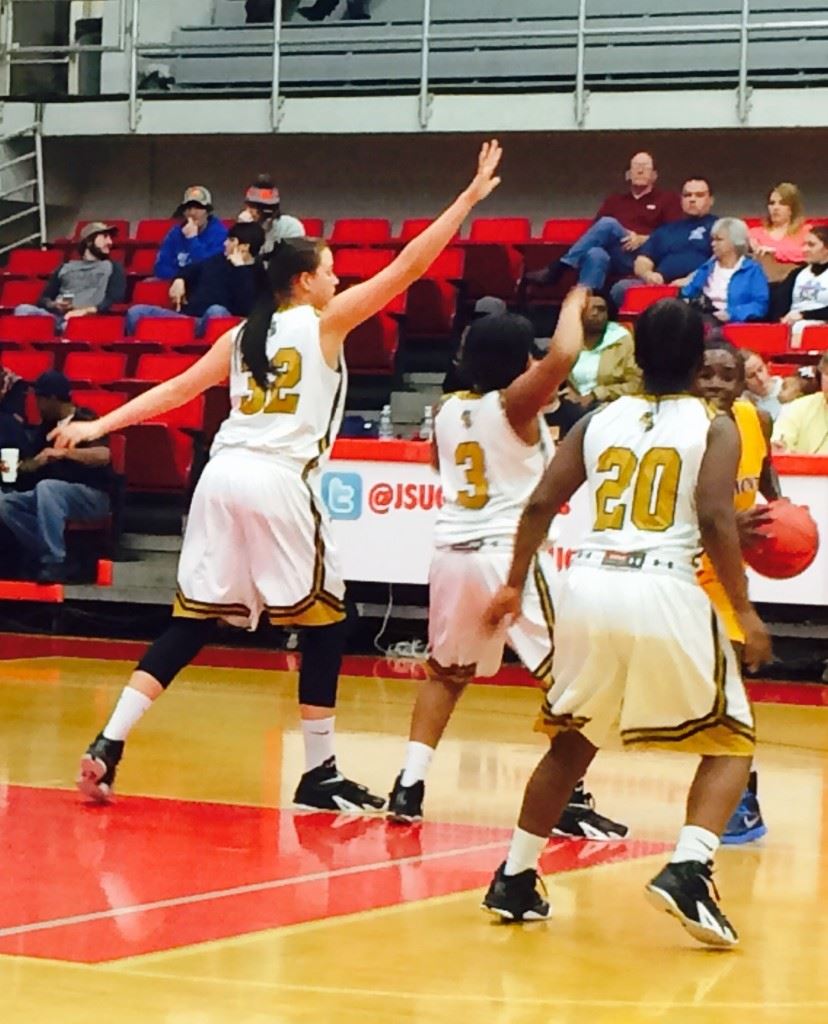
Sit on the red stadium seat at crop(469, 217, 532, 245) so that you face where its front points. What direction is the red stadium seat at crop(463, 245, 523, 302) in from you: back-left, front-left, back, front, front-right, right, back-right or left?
front

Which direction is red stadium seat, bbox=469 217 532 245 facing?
toward the camera

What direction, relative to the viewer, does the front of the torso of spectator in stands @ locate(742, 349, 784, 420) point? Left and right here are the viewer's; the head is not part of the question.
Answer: facing the viewer

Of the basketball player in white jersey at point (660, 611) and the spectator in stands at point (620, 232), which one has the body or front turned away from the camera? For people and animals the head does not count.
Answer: the basketball player in white jersey

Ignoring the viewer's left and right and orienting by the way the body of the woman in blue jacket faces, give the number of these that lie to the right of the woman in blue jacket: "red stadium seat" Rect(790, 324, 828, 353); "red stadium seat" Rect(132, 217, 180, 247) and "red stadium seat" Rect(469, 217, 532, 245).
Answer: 2

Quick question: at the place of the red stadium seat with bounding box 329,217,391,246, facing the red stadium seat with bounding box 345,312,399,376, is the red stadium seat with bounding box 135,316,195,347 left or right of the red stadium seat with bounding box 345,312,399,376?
right

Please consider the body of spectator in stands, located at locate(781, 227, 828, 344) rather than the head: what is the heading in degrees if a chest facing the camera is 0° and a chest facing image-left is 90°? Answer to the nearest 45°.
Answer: approximately 45°

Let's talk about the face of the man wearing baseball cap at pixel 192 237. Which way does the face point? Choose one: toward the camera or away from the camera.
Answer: toward the camera

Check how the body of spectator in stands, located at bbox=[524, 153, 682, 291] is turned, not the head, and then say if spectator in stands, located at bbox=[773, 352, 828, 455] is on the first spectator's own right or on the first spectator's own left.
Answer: on the first spectator's own left

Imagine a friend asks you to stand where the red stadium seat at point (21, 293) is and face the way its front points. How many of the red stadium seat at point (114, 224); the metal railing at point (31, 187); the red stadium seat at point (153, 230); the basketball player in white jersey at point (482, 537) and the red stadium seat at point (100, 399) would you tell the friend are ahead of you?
2

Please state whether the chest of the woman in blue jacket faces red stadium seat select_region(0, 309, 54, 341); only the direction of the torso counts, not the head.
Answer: no

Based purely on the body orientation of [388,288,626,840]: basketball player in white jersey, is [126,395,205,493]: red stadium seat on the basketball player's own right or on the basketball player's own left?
on the basketball player's own left

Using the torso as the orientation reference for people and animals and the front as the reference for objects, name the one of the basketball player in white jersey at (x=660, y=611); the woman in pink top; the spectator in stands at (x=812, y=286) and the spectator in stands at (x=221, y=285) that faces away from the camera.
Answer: the basketball player in white jersey

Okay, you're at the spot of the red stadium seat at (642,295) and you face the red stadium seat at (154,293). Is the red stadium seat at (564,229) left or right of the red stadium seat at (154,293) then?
right

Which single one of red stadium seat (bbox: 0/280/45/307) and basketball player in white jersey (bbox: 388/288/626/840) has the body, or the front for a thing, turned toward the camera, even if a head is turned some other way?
the red stadium seat

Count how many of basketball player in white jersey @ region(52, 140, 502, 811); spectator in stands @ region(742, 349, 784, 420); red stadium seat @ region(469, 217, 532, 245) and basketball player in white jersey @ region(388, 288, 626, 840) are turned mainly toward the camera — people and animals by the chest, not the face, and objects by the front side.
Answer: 2

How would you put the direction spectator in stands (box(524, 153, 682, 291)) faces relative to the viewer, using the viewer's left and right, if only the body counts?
facing the viewer and to the left of the viewer

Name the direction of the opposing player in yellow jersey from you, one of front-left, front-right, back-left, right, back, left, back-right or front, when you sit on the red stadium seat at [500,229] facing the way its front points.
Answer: front

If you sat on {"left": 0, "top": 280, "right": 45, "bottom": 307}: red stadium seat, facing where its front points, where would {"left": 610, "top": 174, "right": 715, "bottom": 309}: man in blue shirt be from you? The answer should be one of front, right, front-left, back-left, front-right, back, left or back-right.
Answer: front-left

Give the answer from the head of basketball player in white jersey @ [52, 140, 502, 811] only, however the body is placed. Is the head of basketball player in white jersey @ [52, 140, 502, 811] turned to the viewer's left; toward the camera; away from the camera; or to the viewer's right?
to the viewer's right

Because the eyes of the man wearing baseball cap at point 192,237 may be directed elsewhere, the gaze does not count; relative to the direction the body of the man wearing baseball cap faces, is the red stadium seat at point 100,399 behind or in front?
in front

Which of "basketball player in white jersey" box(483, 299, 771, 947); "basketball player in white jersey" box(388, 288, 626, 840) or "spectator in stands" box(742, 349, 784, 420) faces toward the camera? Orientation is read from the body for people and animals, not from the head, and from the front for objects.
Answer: the spectator in stands
